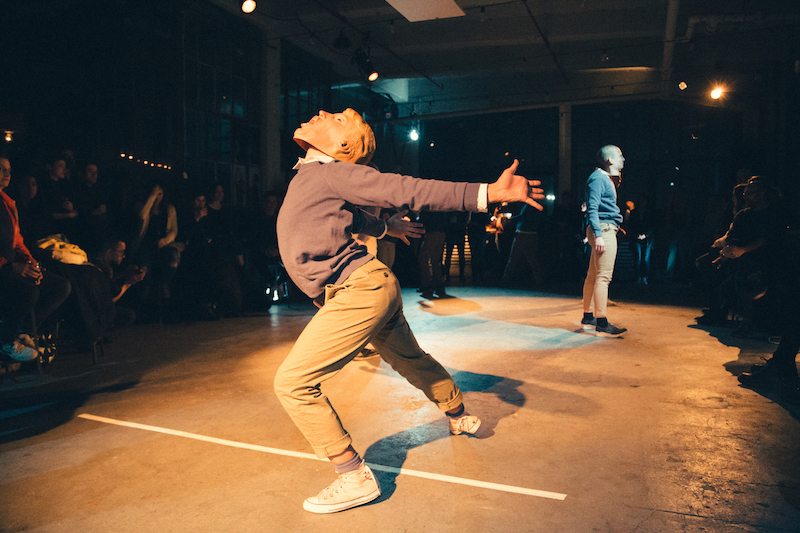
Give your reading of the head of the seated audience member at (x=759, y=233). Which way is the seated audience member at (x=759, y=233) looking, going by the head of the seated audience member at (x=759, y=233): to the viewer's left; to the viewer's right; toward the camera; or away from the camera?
to the viewer's left

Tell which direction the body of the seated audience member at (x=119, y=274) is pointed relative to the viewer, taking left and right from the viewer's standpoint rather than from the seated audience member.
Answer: facing to the right of the viewer

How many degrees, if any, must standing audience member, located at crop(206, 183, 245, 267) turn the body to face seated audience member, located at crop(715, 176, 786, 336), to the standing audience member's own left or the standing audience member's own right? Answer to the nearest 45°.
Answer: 0° — they already face them

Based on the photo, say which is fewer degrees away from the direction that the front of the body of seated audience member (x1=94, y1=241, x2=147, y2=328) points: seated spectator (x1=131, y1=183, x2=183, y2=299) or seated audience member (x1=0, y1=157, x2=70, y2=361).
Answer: the seated spectator

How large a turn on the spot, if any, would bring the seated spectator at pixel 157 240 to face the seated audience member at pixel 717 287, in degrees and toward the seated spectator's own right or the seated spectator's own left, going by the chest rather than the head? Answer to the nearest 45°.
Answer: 0° — they already face them

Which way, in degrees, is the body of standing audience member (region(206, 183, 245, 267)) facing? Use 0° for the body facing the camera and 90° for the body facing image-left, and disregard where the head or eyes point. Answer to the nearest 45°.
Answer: approximately 315°

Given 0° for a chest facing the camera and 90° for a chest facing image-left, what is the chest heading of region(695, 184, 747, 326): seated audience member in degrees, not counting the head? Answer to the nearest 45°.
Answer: approximately 90°

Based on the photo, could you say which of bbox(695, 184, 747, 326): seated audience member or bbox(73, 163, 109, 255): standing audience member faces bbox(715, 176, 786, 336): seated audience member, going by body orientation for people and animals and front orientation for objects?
bbox(73, 163, 109, 255): standing audience member

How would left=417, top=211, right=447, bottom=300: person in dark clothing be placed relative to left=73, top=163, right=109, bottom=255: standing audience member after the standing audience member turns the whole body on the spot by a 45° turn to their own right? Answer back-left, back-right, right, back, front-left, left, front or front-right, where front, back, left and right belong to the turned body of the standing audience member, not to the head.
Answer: left

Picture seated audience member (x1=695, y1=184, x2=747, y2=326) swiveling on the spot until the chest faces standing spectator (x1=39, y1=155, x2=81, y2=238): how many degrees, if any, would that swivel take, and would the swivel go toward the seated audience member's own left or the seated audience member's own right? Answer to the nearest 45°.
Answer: approximately 45° to the seated audience member's own left

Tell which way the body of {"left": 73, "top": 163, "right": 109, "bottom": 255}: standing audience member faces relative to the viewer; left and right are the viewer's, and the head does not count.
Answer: facing the viewer and to the right of the viewer

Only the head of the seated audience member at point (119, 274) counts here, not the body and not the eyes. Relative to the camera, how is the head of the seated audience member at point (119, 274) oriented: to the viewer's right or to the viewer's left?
to the viewer's right

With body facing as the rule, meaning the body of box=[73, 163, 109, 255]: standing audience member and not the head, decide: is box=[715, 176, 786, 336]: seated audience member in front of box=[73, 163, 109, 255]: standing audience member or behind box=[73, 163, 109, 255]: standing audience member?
in front

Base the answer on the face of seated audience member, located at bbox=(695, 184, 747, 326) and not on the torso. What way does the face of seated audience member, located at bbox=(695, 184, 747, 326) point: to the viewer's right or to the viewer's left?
to the viewer's left

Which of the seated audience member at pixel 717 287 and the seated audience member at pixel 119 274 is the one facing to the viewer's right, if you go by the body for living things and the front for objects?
the seated audience member at pixel 119 274
